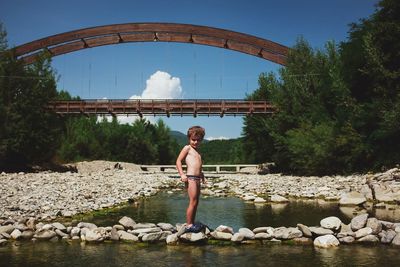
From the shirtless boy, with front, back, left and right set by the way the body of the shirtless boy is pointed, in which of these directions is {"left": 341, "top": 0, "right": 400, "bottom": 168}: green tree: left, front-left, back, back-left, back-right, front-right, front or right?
left

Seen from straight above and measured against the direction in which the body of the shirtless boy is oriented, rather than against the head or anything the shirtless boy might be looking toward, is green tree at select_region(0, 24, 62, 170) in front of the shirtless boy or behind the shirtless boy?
behind

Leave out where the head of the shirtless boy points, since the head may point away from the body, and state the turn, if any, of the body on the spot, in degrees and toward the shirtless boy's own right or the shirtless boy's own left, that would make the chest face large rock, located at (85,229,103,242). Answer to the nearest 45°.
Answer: approximately 135° to the shirtless boy's own right

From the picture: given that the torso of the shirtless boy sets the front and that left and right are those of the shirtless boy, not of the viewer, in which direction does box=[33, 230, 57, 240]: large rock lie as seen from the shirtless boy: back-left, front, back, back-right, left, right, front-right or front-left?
back-right

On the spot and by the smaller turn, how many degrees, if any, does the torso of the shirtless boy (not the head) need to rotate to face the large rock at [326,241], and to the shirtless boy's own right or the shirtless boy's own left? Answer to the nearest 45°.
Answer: approximately 45° to the shirtless boy's own left

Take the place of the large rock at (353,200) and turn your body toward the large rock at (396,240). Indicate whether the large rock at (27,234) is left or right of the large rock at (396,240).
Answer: right

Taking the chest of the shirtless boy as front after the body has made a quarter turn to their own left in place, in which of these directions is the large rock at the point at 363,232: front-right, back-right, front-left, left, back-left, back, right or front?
front-right

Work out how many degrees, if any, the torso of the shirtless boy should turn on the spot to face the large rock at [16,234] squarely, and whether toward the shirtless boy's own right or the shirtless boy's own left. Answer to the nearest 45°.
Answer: approximately 135° to the shirtless boy's own right

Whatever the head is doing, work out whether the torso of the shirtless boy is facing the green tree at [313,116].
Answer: no

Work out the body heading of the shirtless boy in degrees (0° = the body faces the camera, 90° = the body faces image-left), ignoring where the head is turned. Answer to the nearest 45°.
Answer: approximately 315°

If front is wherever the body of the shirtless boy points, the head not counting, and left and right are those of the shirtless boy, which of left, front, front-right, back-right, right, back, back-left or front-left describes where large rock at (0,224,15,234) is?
back-right

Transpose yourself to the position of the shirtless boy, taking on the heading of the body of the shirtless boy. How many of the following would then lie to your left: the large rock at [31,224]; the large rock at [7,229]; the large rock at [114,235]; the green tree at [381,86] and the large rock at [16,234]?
1

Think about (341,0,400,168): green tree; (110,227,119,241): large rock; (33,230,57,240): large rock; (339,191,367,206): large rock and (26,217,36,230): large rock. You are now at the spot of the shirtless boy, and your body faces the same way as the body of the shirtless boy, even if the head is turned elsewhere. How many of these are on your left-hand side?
2

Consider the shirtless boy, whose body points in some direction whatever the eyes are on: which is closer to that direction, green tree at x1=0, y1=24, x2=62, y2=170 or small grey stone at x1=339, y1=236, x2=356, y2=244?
the small grey stone

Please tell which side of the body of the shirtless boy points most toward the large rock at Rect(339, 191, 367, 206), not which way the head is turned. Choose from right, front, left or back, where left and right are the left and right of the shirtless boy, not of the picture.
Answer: left

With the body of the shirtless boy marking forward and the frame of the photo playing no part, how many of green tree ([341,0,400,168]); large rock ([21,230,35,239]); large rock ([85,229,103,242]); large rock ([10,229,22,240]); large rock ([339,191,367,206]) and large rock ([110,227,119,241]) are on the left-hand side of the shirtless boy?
2
